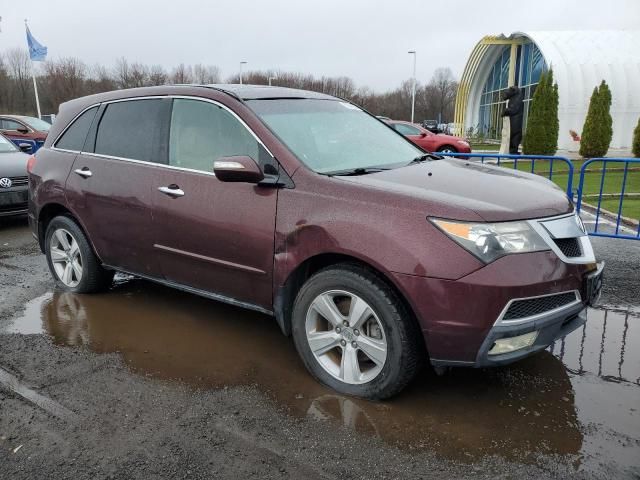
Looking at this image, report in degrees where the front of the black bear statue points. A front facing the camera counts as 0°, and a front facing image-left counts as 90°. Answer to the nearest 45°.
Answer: approximately 90°

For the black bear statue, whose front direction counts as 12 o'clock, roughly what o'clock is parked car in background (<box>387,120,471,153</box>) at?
The parked car in background is roughly at 12 o'clock from the black bear statue.

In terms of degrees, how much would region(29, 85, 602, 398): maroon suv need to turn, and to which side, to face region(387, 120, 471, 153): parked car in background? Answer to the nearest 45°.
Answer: approximately 135° to its left

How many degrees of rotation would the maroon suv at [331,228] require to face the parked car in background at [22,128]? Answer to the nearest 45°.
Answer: approximately 180°

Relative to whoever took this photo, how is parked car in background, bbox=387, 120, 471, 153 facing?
facing to the right of the viewer

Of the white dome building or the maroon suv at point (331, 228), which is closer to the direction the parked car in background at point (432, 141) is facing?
the white dome building

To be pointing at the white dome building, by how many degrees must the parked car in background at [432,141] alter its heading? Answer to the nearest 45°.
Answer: approximately 45° to its left

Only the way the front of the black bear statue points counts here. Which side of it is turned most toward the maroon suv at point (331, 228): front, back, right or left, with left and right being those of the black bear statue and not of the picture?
left
